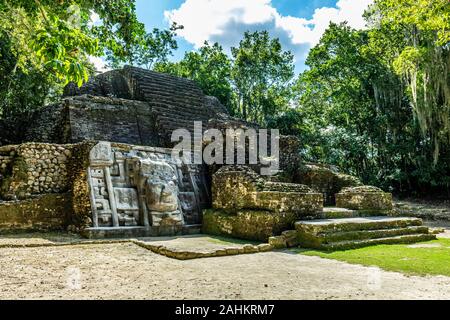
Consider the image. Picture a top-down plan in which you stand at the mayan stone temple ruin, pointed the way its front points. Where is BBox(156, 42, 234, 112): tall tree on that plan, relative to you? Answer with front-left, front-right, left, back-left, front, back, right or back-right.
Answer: back-left

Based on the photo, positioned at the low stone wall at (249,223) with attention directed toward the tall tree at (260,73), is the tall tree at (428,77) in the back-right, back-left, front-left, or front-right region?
front-right

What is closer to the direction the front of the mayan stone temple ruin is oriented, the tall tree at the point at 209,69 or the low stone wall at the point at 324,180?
the low stone wall

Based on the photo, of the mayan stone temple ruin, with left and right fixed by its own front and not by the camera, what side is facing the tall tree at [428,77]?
left

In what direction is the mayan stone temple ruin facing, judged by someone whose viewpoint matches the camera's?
facing the viewer and to the right of the viewer
